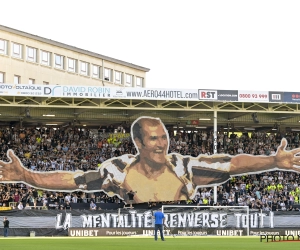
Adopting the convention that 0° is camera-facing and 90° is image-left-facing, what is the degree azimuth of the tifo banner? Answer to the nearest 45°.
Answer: approximately 0°
